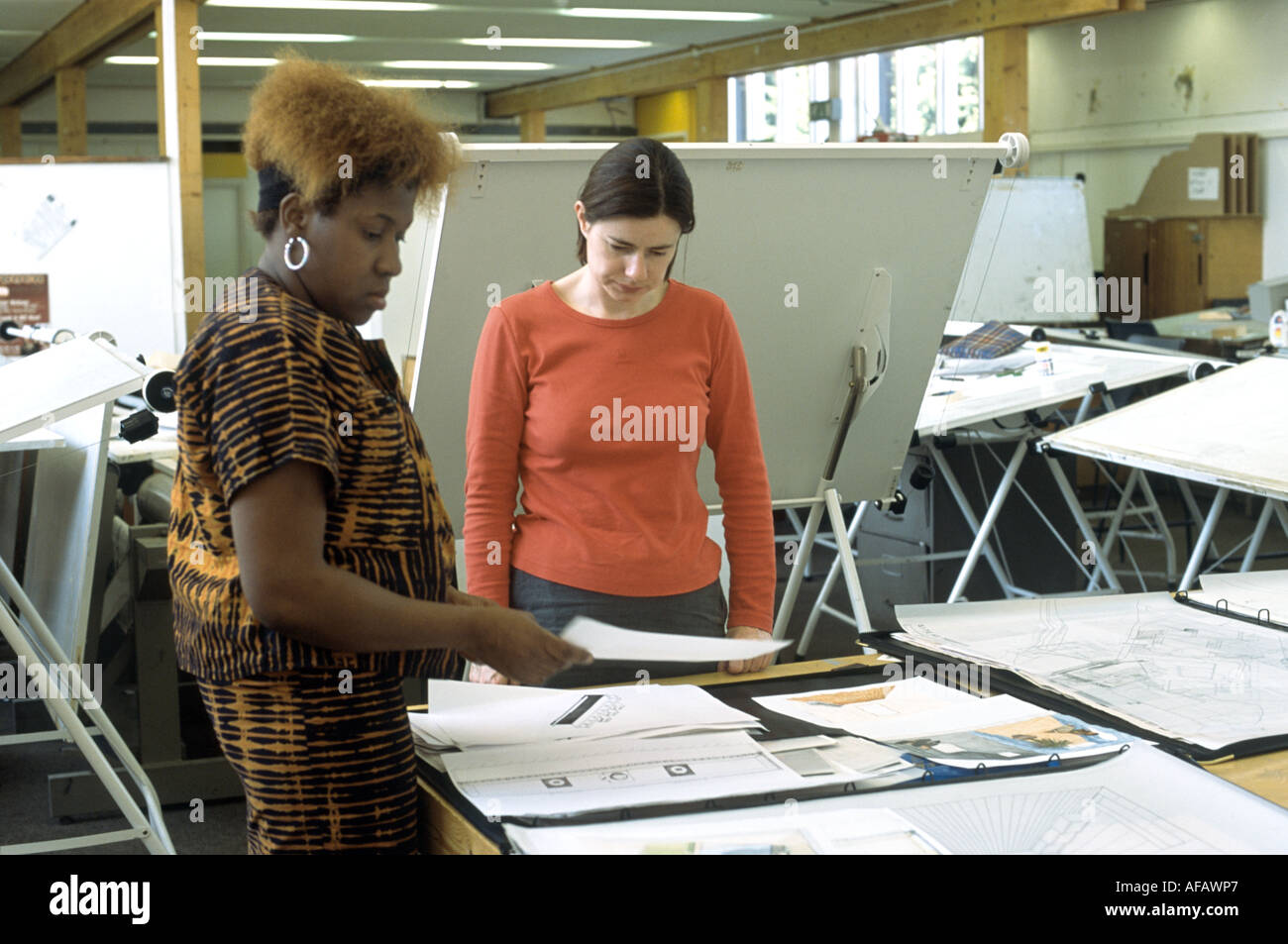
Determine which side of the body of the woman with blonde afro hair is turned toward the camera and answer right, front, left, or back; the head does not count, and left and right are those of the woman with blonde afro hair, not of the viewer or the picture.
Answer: right

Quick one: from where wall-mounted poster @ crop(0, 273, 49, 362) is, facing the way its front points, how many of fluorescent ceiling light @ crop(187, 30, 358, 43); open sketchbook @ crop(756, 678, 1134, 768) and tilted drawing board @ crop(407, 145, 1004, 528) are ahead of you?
2

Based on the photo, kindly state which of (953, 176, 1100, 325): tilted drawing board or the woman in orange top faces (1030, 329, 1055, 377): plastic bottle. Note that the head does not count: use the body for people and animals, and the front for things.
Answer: the tilted drawing board

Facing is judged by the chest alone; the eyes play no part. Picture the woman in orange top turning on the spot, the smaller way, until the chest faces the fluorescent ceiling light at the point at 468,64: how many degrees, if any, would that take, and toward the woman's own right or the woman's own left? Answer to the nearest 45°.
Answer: approximately 180°

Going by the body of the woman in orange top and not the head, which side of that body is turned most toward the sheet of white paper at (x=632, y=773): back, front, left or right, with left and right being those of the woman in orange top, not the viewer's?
front

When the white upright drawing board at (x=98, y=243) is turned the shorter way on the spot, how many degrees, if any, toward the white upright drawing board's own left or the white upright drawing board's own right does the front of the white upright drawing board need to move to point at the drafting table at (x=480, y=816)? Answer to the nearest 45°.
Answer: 0° — it already faces it

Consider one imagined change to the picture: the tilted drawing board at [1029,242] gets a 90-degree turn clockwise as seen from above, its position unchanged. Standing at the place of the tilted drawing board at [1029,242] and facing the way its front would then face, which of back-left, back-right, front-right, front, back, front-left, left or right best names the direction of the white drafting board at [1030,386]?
left
